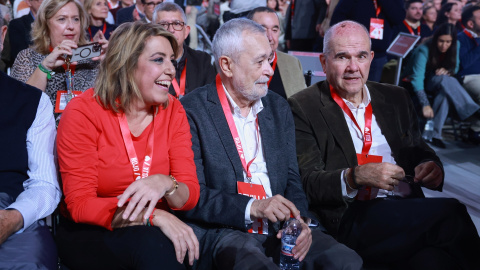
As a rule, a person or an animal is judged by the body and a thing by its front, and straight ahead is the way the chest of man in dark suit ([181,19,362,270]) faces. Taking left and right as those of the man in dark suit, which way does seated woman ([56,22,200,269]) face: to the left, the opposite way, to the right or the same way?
the same way

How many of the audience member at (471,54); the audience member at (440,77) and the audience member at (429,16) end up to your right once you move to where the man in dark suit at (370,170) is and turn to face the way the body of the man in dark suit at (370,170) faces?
0

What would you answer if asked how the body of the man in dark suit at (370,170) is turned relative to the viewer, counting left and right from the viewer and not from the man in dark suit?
facing the viewer and to the right of the viewer

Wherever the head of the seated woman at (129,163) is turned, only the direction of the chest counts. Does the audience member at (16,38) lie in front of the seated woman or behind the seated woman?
behind

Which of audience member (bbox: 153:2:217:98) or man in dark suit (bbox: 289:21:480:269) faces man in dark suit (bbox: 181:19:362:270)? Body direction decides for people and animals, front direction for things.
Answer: the audience member

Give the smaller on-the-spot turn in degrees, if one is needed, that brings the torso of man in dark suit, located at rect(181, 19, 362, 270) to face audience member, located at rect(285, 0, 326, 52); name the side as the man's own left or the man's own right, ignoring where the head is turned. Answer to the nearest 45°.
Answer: approximately 135° to the man's own left

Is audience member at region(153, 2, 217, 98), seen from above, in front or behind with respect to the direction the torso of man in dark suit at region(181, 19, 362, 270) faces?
behind

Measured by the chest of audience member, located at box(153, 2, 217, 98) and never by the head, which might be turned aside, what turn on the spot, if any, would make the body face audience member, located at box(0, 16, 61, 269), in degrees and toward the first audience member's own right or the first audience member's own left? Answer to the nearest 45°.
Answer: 0° — they already face them

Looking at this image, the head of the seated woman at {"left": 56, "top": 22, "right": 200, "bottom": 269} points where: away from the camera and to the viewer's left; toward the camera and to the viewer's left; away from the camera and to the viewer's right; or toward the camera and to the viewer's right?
toward the camera and to the viewer's right

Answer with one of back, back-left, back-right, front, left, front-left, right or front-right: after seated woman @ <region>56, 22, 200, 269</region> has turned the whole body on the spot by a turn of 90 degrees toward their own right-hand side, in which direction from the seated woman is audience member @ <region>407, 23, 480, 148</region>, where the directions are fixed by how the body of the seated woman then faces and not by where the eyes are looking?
back

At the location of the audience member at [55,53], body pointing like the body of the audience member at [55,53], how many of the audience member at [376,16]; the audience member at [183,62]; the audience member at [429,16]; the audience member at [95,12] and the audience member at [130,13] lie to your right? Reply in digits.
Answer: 0

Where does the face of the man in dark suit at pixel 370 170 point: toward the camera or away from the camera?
toward the camera

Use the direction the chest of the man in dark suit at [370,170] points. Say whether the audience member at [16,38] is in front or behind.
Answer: behind

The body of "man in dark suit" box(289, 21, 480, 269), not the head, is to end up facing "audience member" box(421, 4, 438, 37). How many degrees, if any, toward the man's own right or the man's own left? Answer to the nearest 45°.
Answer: approximately 135° to the man's own left

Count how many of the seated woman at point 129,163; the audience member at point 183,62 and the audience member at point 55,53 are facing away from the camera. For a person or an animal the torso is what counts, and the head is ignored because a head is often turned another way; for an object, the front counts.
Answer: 0

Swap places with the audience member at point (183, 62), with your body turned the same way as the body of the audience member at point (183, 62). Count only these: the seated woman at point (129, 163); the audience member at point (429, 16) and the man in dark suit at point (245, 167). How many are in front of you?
2

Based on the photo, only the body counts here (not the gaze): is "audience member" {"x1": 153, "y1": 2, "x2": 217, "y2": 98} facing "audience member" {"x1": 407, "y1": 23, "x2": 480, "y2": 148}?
no

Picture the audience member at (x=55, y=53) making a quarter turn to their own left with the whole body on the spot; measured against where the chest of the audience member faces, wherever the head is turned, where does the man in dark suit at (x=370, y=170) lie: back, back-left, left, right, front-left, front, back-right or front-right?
right
